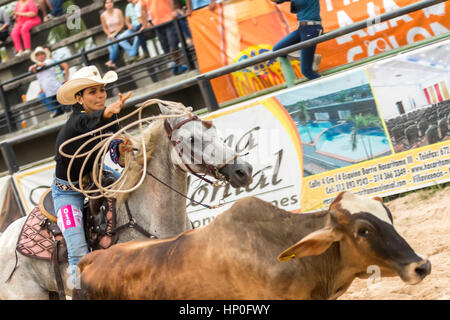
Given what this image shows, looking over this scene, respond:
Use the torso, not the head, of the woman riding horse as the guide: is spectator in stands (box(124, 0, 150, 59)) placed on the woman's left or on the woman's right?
on the woman's left

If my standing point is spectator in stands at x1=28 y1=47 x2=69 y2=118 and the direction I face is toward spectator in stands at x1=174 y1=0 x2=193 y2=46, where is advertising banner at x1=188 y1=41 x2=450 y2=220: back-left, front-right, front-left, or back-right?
front-right

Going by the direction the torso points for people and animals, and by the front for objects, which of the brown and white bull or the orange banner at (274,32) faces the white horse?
the orange banner

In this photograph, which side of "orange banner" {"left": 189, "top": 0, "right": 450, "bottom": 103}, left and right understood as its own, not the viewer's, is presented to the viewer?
front

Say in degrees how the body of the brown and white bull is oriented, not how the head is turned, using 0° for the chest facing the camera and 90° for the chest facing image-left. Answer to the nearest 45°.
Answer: approximately 270°

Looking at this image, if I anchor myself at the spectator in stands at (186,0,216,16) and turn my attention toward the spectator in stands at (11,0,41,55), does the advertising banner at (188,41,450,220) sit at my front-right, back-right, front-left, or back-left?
back-left

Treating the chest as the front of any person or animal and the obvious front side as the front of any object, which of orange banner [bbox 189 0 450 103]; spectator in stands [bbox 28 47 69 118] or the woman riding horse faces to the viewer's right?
the woman riding horse

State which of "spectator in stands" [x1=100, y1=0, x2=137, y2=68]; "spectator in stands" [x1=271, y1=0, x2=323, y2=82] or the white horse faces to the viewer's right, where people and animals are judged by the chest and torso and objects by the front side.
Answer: the white horse

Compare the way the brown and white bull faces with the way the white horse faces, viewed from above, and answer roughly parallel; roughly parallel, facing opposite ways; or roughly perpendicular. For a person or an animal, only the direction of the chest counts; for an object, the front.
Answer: roughly parallel

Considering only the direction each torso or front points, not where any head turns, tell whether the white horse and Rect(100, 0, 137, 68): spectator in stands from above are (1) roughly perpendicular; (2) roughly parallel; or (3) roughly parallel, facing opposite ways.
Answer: roughly perpendicular

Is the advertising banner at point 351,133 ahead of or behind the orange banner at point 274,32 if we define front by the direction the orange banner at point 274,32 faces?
ahead

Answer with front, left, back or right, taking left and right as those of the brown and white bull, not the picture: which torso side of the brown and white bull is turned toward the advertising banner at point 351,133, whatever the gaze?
left

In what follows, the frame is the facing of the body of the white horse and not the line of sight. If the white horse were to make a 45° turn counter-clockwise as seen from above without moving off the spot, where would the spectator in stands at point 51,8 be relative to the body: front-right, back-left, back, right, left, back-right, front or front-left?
front-left

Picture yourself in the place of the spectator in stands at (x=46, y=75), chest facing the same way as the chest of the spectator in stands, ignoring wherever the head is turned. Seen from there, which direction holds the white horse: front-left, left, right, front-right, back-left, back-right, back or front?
front

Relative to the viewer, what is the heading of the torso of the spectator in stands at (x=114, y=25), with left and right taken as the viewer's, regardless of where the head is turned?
facing the viewer

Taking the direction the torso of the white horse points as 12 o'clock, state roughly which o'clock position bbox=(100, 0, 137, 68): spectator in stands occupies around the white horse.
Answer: The spectator in stands is roughly at 9 o'clock from the white horse.

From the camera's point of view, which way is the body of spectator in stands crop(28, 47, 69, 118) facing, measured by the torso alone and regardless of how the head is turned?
toward the camera
